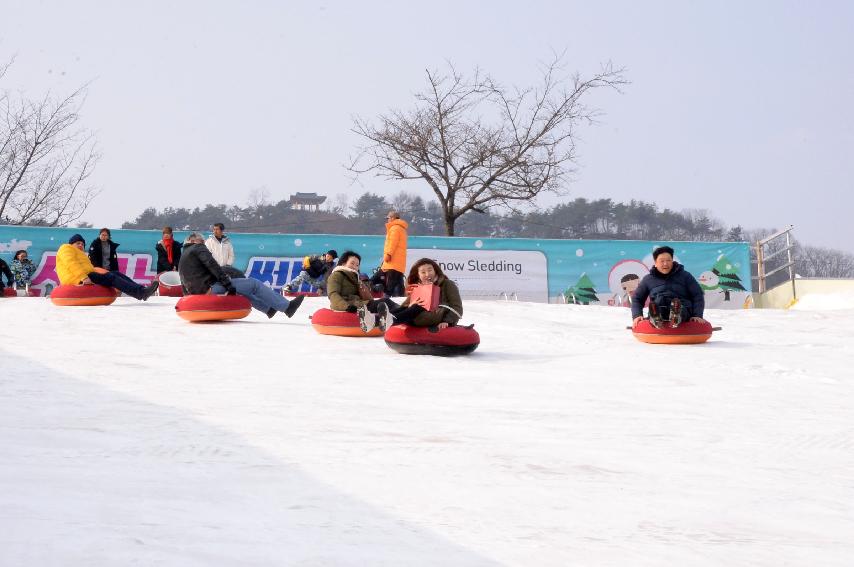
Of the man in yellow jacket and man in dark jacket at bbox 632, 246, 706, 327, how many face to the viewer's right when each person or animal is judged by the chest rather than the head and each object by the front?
1

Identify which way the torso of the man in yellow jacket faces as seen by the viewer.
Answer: to the viewer's right

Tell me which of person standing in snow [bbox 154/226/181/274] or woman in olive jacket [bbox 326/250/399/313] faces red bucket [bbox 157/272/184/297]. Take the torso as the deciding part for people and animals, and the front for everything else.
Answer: the person standing in snow

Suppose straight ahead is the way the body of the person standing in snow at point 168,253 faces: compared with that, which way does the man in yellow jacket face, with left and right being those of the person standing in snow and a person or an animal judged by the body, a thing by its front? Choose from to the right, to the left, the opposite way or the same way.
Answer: to the left

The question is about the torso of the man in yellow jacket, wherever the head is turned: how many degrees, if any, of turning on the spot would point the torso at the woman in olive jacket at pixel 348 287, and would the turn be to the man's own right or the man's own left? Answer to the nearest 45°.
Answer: approximately 45° to the man's own right
